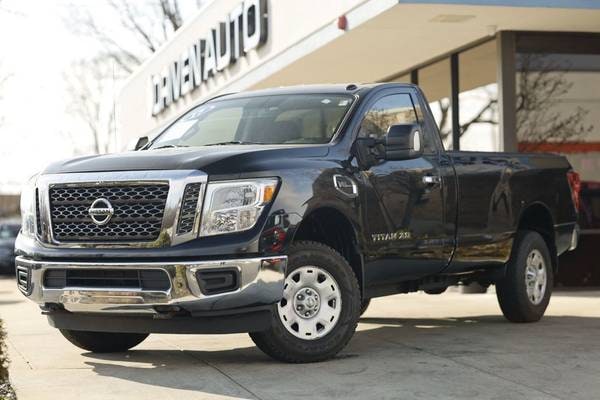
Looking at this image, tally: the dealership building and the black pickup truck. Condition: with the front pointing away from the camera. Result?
0

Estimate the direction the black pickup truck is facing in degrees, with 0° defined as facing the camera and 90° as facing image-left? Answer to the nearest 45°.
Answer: approximately 45°

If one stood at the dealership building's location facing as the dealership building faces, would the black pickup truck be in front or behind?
in front

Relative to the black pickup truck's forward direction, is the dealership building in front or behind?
behind
